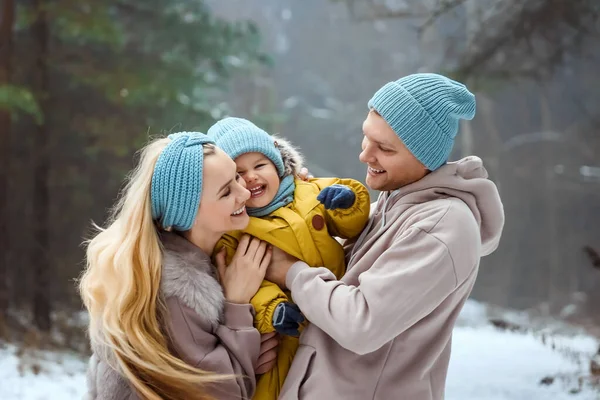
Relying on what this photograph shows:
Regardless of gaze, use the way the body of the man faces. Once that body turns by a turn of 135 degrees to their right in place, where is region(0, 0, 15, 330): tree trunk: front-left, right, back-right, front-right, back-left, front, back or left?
left

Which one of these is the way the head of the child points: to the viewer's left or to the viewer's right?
to the viewer's left

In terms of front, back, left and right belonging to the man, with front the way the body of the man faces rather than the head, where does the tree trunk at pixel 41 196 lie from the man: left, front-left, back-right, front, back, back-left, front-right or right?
front-right

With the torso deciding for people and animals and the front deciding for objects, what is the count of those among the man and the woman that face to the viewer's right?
1

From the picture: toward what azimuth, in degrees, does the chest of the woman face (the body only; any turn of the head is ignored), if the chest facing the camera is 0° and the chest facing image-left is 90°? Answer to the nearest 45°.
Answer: approximately 270°

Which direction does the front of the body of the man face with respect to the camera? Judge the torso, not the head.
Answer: to the viewer's left
